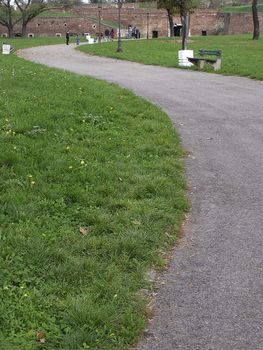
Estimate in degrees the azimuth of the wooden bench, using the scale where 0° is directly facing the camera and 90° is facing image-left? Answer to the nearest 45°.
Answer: approximately 45°
